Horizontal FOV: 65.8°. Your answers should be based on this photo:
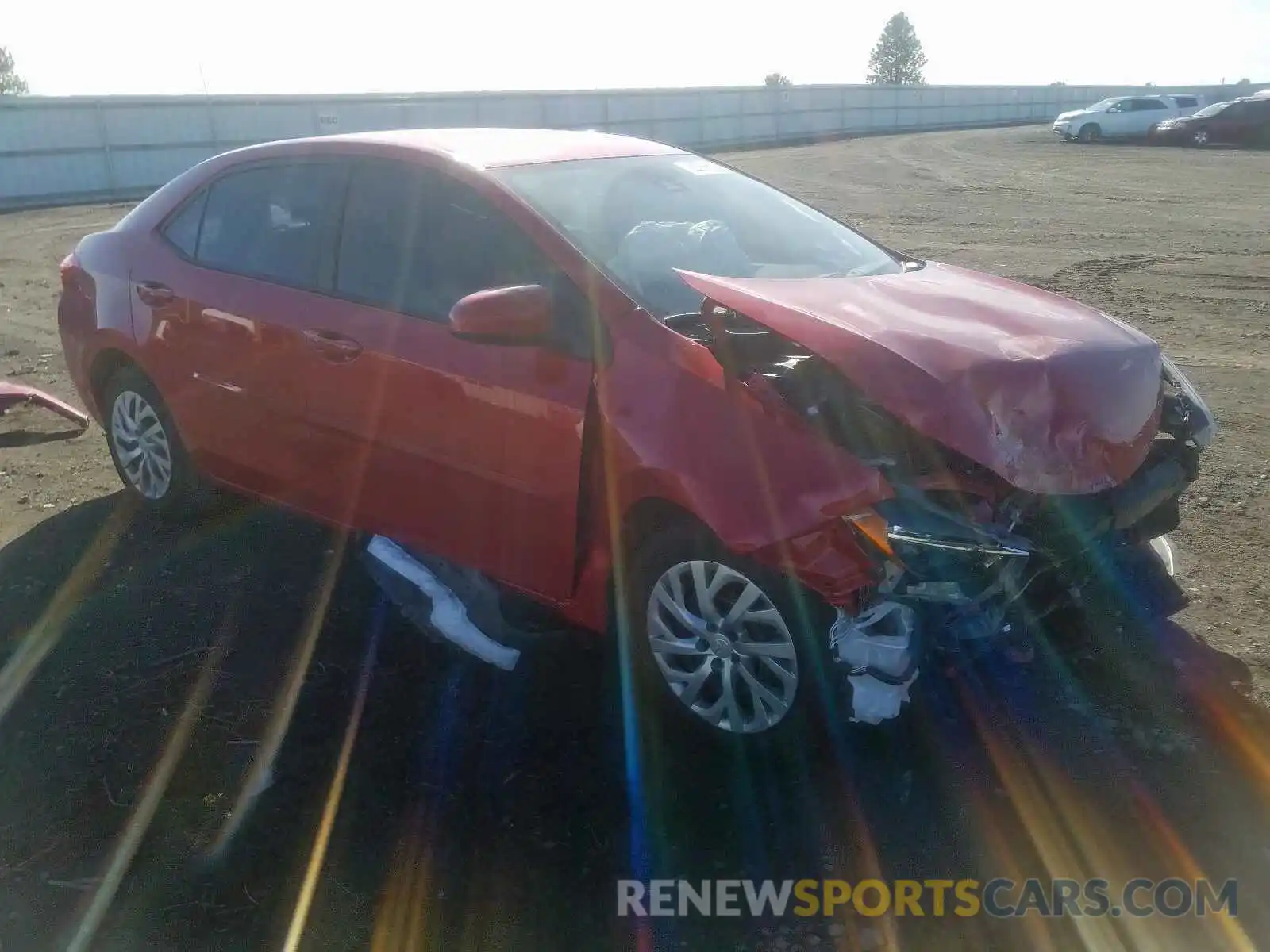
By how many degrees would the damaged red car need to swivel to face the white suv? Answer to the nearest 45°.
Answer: approximately 90° to its left

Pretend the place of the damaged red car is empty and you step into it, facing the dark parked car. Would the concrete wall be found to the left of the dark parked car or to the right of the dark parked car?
left

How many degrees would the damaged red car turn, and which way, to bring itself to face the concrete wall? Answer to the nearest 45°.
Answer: approximately 135° to its left

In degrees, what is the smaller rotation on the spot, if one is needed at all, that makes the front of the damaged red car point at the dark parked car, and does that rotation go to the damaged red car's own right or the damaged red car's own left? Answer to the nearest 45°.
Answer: approximately 90° to the damaged red car's own left

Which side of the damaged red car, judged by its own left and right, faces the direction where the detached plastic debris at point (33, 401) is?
back

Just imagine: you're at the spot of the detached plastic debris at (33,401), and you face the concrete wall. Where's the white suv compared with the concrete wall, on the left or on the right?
right

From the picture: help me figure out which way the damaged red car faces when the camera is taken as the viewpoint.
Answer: facing the viewer and to the right of the viewer
